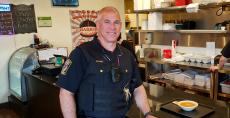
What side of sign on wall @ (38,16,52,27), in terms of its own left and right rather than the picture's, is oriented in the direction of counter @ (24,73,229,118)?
front

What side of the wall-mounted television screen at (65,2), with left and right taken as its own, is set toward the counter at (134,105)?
front

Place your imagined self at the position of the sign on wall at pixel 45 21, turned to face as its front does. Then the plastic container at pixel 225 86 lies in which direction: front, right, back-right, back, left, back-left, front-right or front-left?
front-left

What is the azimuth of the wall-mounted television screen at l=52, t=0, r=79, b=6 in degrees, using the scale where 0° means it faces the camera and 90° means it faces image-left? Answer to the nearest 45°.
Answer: approximately 0°

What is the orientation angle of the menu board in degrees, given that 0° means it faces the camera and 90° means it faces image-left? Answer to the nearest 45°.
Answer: approximately 0°

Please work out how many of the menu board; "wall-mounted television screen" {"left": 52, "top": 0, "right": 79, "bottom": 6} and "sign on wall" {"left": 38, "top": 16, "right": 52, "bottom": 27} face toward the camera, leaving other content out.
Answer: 3
